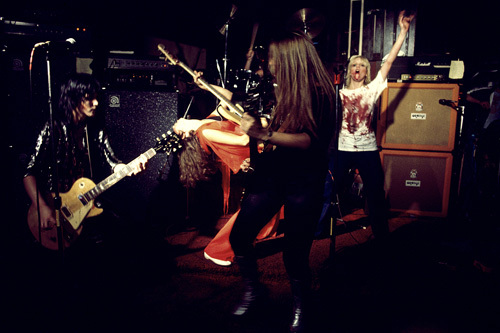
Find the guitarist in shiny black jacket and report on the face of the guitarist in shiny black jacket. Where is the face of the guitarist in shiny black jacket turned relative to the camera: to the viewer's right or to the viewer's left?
to the viewer's right

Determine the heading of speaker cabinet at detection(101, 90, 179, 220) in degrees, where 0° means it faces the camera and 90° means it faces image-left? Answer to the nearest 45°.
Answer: approximately 0°

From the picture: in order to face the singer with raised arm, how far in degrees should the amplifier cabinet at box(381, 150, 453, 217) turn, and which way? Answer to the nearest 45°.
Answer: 0° — it already faces them

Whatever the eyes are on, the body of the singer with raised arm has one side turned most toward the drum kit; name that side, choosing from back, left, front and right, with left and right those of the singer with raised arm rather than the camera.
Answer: right

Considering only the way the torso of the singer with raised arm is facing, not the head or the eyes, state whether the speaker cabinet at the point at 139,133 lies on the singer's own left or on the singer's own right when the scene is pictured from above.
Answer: on the singer's own right

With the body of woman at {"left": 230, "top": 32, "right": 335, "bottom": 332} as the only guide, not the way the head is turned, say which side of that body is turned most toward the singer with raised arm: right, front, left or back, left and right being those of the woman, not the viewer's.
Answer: right
